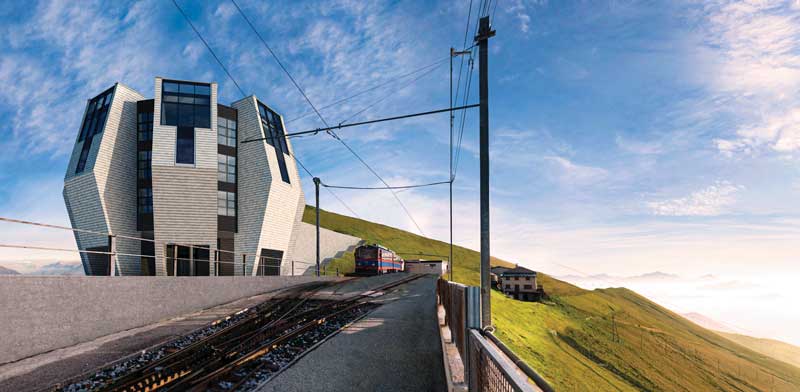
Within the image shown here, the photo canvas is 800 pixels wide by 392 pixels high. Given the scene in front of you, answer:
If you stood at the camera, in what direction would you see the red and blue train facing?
facing the viewer and to the left of the viewer

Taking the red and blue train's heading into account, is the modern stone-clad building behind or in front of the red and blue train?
in front

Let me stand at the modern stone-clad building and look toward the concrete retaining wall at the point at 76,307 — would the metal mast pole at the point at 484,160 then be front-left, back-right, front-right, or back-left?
front-left

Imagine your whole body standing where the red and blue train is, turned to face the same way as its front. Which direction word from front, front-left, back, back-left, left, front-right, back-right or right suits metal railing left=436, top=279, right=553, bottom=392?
front-left

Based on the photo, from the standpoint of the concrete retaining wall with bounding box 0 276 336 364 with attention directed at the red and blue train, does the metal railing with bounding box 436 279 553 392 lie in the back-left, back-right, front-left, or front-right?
back-right

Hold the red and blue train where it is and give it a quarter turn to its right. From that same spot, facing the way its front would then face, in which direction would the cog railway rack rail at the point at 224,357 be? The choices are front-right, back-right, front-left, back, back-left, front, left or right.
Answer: back-left

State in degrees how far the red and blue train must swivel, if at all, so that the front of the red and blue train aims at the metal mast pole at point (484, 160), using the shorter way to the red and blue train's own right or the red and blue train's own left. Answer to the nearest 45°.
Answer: approximately 45° to the red and blue train's own left

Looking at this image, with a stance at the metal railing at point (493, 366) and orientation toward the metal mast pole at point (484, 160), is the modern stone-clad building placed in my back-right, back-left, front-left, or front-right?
front-left
